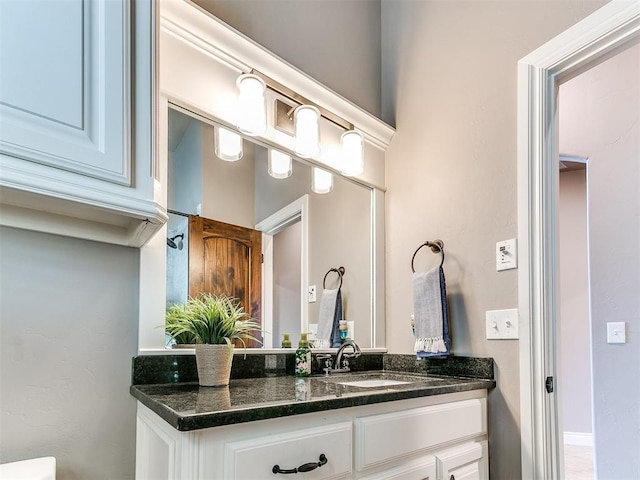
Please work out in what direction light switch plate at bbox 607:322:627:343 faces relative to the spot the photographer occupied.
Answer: facing the viewer and to the left of the viewer

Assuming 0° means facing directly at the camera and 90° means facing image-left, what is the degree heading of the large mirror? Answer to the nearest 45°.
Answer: approximately 315°

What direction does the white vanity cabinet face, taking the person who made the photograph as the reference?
facing the viewer and to the right of the viewer
